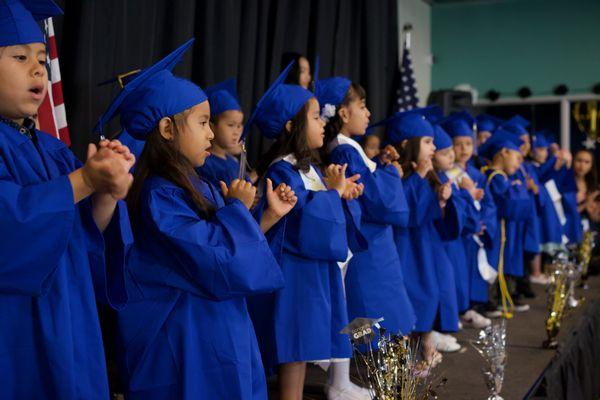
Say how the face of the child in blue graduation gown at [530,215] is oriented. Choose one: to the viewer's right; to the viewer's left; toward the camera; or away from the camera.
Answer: to the viewer's right

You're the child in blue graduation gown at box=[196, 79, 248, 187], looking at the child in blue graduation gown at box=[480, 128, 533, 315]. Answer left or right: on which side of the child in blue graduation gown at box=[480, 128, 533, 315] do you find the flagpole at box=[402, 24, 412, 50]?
left

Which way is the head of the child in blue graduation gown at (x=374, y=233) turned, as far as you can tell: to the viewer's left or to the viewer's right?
to the viewer's right

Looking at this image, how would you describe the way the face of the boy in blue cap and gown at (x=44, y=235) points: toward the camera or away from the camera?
toward the camera

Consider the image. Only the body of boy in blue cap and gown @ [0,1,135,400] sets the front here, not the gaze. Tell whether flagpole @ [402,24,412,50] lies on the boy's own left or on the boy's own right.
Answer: on the boy's own left

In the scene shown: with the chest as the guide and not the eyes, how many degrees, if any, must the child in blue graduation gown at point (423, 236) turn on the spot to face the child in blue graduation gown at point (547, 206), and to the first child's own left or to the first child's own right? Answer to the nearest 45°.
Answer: approximately 90° to the first child's own left

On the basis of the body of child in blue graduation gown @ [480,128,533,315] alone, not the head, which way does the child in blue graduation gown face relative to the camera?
to the viewer's right

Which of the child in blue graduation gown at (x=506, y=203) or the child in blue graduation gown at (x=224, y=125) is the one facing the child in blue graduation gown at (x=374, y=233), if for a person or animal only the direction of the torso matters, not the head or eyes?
the child in blue graduation gown at (x=224, y=125)

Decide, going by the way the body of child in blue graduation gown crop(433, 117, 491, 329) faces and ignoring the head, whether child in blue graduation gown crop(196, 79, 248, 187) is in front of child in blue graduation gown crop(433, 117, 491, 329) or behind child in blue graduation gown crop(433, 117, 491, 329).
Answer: behind

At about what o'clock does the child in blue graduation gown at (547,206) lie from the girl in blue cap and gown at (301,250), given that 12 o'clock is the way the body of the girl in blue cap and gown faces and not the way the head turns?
The child in blue graduation gown is roughly at 10 o'clock from the girl in blue cap and gown.

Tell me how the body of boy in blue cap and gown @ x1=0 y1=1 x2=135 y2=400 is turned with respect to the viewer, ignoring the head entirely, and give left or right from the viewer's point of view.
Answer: facing the viewer and to the right of the viewer
